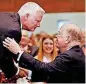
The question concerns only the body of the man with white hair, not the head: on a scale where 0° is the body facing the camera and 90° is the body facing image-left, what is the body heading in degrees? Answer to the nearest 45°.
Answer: approximately 270°
